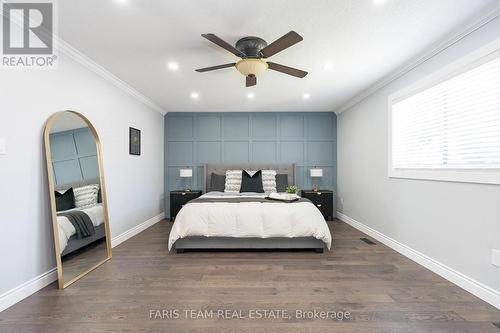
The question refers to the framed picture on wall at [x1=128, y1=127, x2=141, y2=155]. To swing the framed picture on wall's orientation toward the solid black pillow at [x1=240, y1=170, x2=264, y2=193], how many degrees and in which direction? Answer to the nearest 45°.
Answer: approximately 45° to its left

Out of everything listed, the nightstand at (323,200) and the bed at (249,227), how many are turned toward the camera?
2

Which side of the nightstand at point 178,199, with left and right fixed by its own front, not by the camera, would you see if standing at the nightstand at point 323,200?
left

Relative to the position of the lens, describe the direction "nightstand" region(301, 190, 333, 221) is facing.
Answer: facing the viewer

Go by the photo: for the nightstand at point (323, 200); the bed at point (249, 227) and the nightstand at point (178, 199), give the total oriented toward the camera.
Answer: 3

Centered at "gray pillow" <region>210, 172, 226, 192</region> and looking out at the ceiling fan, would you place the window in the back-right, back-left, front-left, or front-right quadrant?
front-left

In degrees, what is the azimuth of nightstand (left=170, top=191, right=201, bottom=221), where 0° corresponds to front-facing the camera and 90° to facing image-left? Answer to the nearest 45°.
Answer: approximately 0°

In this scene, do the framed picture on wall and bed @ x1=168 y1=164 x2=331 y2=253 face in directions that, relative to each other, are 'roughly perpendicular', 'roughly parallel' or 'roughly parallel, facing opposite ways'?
roughly perpendicular

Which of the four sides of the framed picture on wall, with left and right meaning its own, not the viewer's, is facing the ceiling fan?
front

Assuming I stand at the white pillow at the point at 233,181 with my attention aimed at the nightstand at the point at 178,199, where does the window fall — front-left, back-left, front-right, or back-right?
back-left

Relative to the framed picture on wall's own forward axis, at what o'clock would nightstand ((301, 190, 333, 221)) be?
The nightstand is roughly at 11 o'clock from the framed picture on wall.

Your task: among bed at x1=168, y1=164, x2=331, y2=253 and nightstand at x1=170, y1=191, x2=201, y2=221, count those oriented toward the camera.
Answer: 2

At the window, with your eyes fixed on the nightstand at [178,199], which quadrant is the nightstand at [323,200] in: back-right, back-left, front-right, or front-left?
front-right

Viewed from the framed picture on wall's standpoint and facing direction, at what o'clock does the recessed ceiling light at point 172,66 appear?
The recessed ceiling light is roughly at 1 o'clock from the framed picture on wall.

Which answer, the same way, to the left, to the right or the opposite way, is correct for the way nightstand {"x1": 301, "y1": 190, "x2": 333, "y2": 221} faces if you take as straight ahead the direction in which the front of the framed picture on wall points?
to the right

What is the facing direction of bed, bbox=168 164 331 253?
toward the camera

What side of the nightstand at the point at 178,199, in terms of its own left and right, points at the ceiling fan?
front
